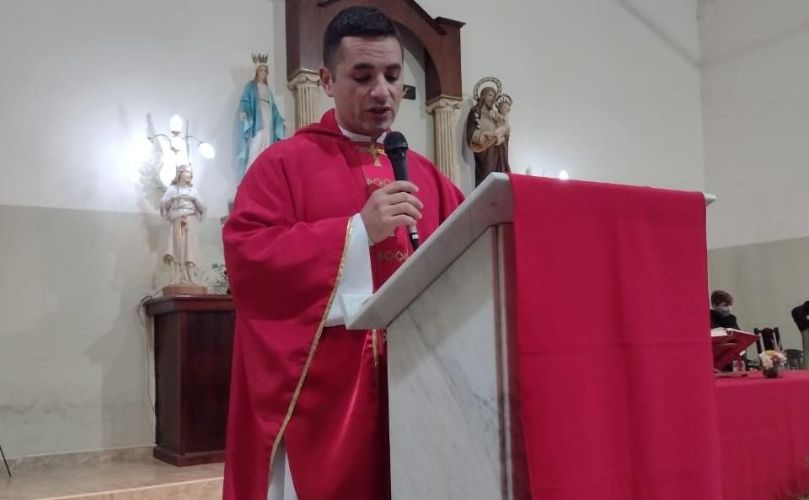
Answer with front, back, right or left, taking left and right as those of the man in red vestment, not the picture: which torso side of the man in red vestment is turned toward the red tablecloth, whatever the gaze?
left

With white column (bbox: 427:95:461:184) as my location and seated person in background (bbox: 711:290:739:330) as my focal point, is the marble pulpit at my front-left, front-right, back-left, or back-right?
front-right

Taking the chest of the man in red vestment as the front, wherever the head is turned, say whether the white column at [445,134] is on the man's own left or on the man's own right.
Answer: on the man's own left

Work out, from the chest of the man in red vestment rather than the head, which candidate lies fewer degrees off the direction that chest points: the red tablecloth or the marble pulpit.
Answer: the marble pulpit

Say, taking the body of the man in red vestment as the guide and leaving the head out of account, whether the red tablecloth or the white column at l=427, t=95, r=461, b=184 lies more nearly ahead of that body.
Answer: the red tablecloth

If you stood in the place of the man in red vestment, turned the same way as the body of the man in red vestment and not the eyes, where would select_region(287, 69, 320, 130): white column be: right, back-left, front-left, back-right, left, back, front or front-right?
back-left

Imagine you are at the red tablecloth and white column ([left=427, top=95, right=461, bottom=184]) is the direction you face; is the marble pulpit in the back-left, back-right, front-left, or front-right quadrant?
back-left

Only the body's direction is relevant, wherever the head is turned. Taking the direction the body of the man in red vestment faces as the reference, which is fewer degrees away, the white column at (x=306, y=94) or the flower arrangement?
the flower arrangement

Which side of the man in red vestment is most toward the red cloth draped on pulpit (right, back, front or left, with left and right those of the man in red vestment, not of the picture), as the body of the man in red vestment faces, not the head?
front

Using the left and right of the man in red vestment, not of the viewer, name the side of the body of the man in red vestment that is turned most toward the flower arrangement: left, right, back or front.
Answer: left

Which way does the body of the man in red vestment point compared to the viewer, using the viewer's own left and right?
facing the viewer and to the right of the viewer

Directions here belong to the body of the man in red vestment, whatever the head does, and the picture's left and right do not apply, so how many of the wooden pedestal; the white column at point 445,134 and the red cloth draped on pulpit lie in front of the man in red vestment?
1
